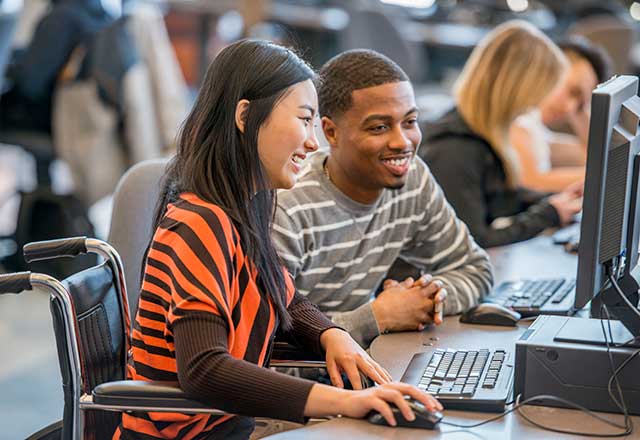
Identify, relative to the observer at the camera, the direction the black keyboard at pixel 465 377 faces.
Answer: facing to the left of the viewer

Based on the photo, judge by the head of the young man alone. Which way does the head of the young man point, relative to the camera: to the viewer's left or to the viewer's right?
to the viewer's right

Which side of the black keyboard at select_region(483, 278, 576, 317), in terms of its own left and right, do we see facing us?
left

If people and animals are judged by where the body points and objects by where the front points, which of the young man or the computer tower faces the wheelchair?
the computer tower

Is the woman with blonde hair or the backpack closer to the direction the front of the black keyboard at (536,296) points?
the backpack

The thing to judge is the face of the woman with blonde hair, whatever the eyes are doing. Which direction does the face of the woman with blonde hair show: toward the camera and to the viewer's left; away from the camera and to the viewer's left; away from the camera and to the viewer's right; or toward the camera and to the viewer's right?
away from the camera and to the viewer's right

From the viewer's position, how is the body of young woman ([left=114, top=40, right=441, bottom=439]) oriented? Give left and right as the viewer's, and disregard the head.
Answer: facing to the right of the viewer

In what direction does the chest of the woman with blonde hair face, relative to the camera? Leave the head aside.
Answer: to the viewer's right

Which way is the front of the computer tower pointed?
to the viewer's left
